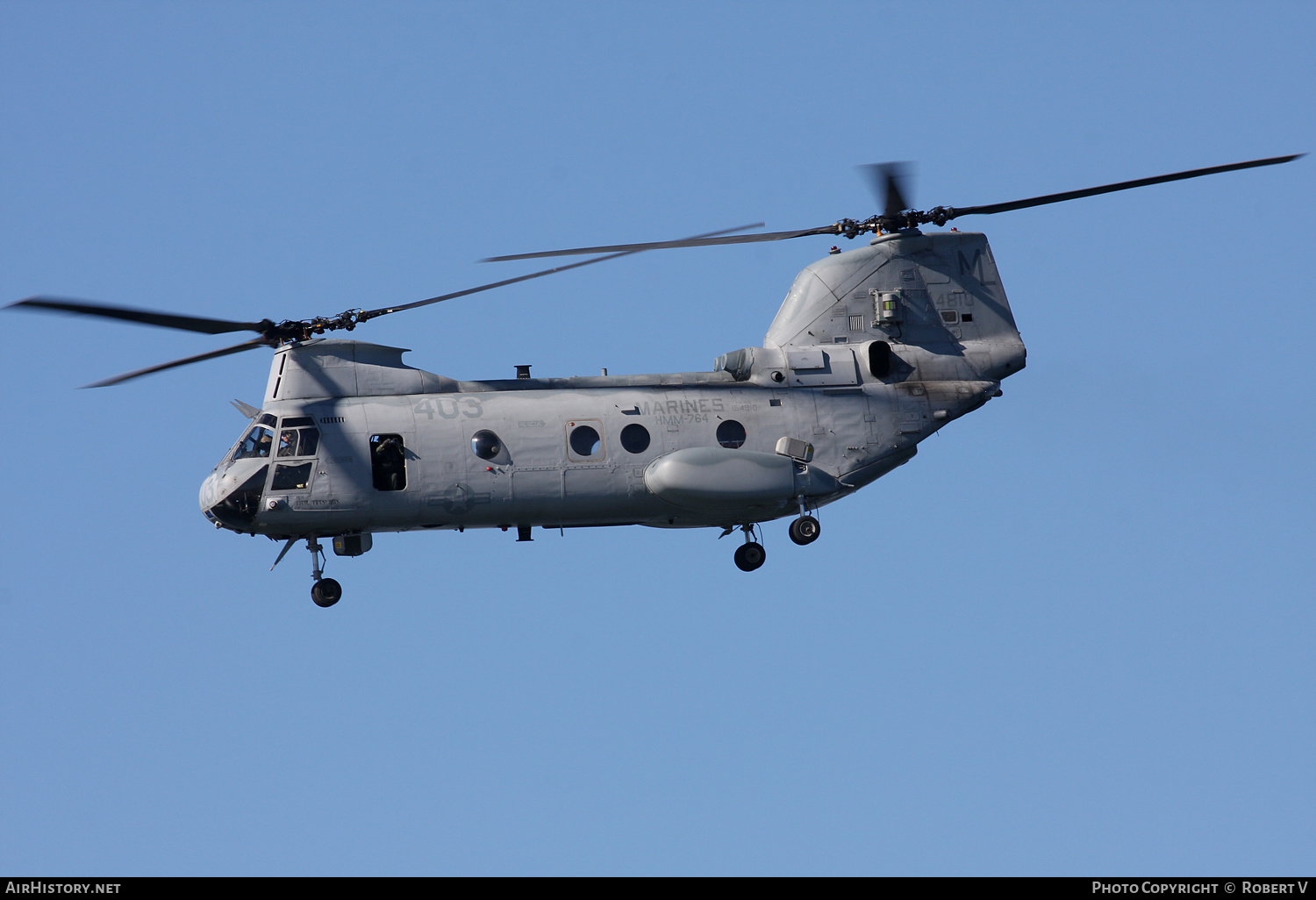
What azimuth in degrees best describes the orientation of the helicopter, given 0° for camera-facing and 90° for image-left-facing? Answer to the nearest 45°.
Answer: approximately 90°
